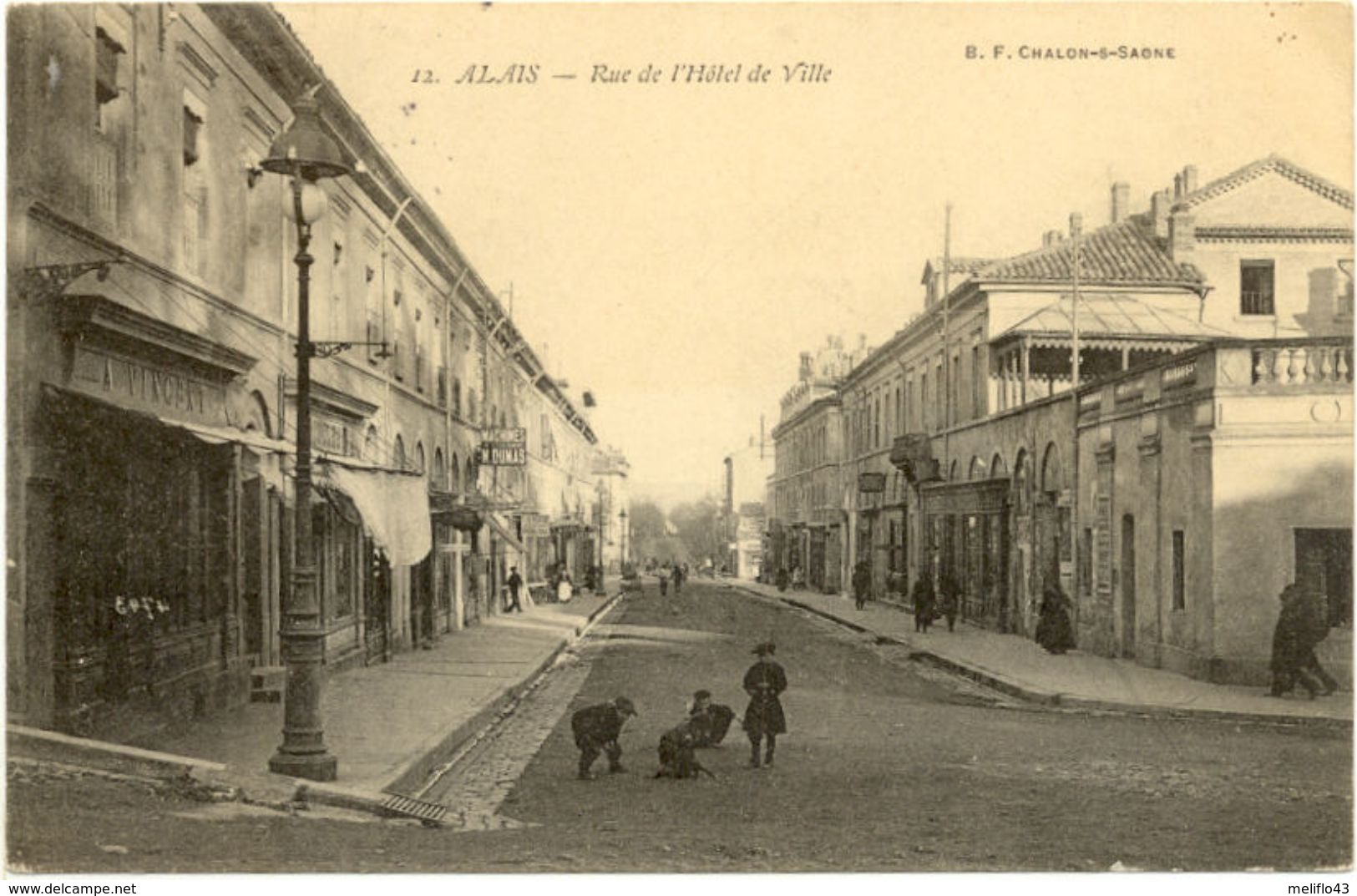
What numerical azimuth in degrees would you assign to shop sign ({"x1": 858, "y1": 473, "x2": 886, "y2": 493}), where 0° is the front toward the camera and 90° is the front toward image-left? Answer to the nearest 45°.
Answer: approximately 0°

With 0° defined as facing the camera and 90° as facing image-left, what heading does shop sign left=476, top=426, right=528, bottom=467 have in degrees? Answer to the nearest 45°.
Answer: approximately 0°

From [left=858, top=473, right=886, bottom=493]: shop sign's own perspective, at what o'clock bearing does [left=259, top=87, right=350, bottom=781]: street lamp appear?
The street lamp is roughly at 12 o'clock from the shop sign.
